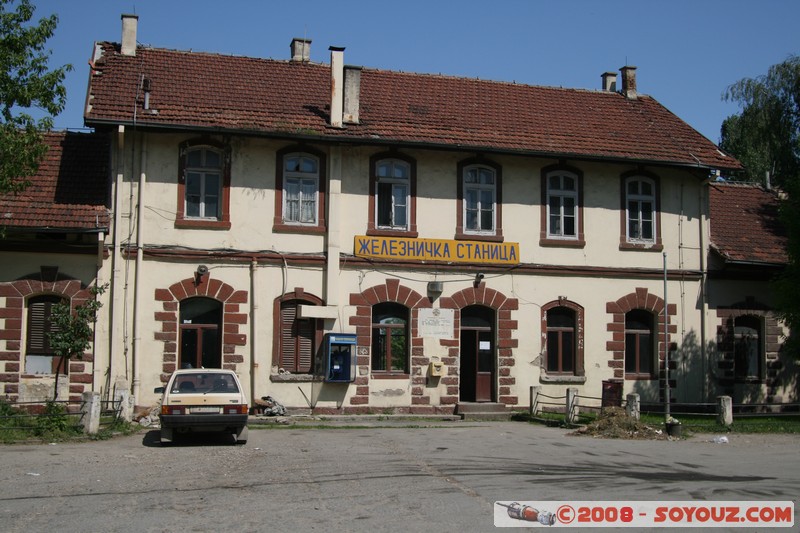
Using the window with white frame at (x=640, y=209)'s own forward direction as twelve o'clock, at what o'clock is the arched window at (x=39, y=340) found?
The arched window is roughly at 2 o'clock from the window with white frame.

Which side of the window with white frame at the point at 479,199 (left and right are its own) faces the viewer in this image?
front

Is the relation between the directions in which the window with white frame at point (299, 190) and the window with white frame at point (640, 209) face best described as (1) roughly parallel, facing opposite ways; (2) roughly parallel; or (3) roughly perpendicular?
roughly parallel

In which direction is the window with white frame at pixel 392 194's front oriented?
toward the camera

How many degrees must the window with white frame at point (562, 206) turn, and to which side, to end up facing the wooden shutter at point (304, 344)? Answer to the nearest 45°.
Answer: approximately 45° to its right

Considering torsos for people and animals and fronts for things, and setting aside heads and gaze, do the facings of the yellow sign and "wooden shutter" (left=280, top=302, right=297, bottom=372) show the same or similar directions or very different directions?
same or similar directions

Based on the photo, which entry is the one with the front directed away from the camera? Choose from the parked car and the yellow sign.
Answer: the parked car

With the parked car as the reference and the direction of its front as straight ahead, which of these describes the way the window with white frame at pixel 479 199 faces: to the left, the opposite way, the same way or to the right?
the opposite way

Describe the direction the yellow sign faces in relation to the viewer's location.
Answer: facing the viewer

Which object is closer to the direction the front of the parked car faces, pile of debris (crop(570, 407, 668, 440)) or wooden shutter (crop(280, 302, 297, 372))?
the wooden shutter

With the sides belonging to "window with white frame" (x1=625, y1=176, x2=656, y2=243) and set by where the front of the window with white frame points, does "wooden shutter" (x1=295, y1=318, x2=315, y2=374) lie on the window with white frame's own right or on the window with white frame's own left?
on the window with white frame's own right

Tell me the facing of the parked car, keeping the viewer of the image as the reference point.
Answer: facing away from the viewer

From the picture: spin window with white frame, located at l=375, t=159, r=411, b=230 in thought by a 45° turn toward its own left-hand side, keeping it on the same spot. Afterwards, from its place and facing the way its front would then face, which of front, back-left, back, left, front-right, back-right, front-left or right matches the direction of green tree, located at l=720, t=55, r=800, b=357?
left

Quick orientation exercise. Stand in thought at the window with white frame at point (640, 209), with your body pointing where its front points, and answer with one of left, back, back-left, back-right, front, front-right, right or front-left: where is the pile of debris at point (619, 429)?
front
